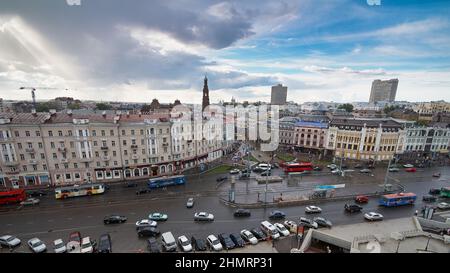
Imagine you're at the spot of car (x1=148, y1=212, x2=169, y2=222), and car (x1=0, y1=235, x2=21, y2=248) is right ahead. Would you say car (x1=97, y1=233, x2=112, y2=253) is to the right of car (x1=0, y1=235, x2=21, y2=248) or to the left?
left

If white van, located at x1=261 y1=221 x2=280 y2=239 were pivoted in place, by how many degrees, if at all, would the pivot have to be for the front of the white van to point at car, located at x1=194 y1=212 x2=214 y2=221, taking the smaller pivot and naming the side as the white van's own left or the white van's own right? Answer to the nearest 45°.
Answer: approximately 135° to the white van's own right

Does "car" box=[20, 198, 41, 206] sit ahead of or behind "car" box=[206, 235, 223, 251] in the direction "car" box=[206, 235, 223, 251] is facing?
behind

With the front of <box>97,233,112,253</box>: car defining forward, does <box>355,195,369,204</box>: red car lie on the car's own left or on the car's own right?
on the car's own left

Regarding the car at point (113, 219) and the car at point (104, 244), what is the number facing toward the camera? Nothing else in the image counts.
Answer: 1
